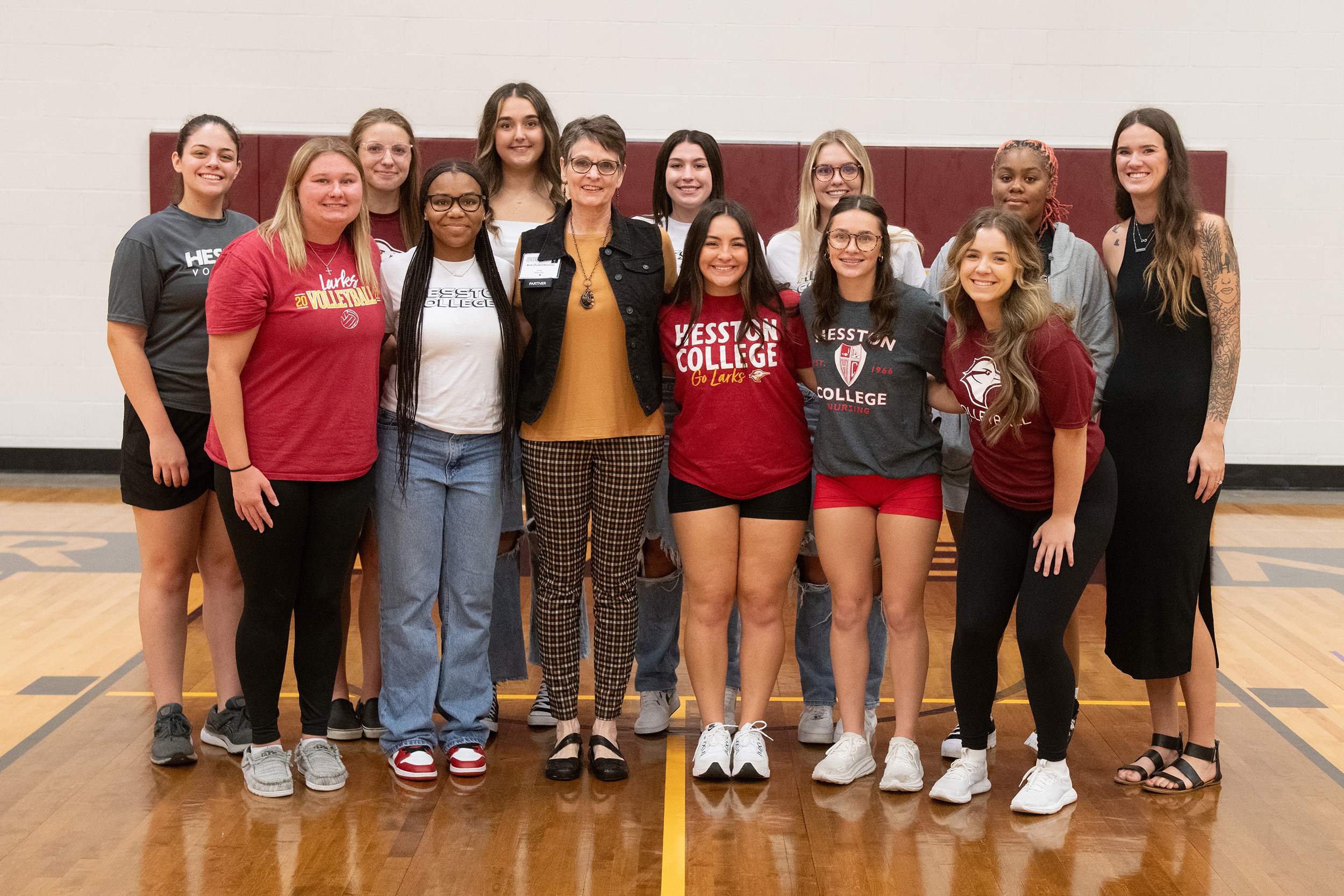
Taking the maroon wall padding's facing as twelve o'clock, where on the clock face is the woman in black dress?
The woman in black dress is roughly at 12 o'clock from the maroon wall padding.

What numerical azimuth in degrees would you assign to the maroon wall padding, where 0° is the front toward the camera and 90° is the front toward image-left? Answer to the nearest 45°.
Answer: approximately 0°

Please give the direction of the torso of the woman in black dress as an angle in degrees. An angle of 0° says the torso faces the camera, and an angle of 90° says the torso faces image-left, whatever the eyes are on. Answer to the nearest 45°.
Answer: approximately 45°

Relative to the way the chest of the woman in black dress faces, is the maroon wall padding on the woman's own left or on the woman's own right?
on the woman's own right
